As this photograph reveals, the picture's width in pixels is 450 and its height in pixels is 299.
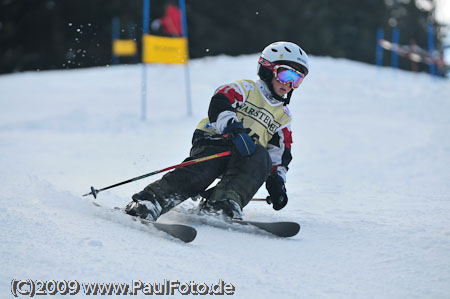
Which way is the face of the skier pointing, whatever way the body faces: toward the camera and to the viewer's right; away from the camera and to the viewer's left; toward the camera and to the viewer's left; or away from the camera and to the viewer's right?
toward the camera and to the viewer's right

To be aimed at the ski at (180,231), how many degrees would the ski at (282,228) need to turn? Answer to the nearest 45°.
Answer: approximately 90° to its right

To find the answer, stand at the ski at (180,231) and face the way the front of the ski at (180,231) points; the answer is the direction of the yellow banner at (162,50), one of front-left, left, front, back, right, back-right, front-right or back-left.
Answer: back-left

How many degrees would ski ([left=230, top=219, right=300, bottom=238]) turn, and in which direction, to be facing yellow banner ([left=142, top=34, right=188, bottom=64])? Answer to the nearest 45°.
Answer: approximately 135° to its left

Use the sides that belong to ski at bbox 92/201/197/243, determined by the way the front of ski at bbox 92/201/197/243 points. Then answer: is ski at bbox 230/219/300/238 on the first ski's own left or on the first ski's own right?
on the first ski's own left

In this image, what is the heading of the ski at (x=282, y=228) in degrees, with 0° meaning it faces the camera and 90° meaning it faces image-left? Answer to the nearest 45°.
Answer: approximately 315°

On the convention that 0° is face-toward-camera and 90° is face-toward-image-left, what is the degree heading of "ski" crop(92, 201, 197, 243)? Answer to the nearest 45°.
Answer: approximately 315°

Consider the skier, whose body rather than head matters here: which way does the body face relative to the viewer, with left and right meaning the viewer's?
facing the viewer and to the right of the viewer
